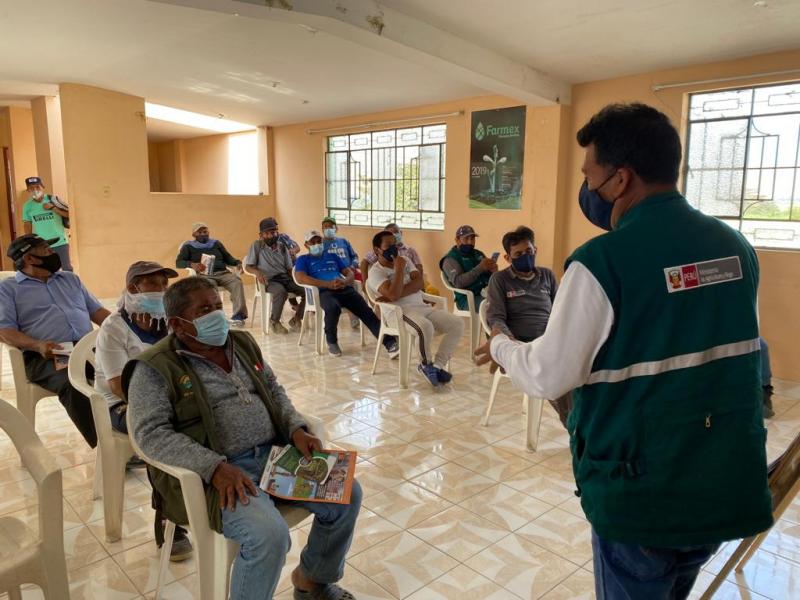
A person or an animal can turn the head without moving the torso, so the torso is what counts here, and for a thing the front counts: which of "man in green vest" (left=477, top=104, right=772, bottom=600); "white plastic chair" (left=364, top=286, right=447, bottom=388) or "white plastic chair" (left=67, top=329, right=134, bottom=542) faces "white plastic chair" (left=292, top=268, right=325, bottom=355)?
the man in green vest

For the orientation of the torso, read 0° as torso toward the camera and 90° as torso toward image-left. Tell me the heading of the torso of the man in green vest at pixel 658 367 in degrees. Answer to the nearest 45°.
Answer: approximately 135°

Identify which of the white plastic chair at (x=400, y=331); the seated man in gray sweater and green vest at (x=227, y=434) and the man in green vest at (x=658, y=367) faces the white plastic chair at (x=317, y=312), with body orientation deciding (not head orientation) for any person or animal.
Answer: the man in green vest

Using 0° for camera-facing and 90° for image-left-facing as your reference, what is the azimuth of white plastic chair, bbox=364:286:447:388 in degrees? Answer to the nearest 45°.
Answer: approximately 315°

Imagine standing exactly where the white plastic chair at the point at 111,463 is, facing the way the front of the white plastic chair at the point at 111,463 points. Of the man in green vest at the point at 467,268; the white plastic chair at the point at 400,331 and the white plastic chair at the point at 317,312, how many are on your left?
3

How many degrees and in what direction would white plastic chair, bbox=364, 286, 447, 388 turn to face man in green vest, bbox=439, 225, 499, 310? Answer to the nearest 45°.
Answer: approximately 90° to its left

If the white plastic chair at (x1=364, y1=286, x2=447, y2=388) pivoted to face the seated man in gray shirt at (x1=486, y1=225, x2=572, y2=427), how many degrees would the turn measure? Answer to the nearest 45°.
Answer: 0° — it already faces them

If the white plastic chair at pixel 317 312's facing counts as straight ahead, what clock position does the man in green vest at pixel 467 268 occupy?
The man in green vest is roughly at 11 o'clock from the white plastic chair.

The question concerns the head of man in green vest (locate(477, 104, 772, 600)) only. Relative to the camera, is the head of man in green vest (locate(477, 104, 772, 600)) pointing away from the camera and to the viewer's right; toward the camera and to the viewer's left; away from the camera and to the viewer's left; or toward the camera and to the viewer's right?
away from the camera and to the viewer's left

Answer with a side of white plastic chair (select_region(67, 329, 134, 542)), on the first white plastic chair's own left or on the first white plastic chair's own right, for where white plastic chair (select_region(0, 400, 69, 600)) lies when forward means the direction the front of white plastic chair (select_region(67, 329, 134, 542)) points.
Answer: on the first white plastic chair's own right

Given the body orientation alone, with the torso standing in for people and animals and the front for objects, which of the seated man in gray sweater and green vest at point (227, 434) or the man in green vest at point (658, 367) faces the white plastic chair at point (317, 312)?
the man in green vest

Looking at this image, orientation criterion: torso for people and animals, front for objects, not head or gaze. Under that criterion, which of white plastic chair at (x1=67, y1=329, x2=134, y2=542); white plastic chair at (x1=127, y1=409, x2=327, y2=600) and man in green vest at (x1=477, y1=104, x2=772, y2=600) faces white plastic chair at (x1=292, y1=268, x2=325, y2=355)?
the man in green vest

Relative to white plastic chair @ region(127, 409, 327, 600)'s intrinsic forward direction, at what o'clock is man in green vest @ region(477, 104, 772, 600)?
The man in green vest is roughly at 12 o'clock from the white plastic chair.
